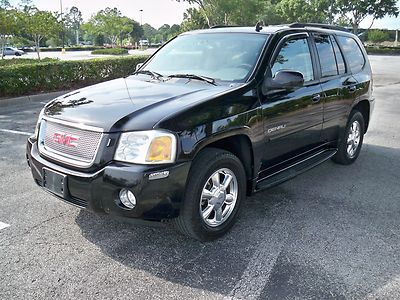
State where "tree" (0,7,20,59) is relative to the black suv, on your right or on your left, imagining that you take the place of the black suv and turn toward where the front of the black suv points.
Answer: on your right

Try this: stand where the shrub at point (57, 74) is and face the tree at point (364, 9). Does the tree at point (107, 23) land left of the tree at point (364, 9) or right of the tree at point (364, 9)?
left

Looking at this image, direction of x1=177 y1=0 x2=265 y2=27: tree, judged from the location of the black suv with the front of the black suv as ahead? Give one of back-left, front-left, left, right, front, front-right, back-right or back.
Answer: back-right

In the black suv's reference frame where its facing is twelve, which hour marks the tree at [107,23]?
The tree is roughly at 4 o'clock from the black suv.

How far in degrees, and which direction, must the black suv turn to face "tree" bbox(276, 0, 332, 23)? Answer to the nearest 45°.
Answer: approximately 135° to its right

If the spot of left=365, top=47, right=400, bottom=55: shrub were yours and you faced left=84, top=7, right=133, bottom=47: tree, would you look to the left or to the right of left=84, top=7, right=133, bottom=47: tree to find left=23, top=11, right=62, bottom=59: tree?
left

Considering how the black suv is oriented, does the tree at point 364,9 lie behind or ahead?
behind

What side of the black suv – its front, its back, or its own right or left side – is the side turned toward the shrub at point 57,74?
right

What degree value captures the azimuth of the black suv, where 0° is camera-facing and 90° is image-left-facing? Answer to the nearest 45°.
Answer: approximately 45°
